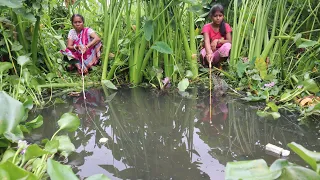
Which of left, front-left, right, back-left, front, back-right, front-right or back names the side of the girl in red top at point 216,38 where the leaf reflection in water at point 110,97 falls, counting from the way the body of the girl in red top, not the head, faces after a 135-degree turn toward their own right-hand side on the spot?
left

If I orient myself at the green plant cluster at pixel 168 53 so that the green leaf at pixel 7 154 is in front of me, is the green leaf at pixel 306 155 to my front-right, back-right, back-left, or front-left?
front-left

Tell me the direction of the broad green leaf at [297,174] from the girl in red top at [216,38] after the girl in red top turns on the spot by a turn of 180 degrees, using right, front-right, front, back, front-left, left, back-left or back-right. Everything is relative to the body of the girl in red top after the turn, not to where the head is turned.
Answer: back

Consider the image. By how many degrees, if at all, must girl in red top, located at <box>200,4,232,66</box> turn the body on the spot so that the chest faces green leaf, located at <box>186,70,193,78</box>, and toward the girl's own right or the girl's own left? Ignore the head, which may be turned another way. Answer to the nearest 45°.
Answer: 0° — they already face it

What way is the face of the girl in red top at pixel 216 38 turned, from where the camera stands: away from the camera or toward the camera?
toward the camera

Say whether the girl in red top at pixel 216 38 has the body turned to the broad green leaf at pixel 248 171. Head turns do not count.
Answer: yes

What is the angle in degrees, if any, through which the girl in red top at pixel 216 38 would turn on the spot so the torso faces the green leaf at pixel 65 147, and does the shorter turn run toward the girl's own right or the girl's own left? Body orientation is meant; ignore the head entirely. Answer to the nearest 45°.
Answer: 0° — they already face it

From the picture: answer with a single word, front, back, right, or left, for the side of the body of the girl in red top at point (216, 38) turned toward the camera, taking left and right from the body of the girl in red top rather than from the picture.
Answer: front

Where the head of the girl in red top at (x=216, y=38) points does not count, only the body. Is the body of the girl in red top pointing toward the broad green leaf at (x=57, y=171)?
yes

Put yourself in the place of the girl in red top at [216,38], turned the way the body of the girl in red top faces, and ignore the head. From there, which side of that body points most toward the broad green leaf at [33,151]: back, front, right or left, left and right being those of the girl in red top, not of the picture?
front

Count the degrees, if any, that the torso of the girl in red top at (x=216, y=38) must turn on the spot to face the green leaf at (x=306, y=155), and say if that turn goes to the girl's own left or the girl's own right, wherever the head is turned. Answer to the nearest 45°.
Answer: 0° — they already face it

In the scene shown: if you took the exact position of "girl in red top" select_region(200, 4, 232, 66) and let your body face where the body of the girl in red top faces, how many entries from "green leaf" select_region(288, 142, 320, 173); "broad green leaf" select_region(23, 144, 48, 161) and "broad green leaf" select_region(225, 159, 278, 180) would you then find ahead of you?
3

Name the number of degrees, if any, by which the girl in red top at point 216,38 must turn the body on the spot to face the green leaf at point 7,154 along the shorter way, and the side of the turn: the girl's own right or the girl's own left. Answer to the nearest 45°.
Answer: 0° — they already face it
